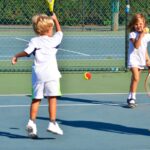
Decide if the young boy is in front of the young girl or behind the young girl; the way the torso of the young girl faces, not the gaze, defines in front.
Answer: in front

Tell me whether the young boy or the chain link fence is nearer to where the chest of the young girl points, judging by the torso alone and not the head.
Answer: the young boy

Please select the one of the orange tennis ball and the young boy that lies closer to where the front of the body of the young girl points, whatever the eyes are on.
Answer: the young boy

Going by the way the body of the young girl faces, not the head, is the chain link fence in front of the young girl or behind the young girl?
behind

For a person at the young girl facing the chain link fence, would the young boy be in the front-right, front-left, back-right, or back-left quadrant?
back-left

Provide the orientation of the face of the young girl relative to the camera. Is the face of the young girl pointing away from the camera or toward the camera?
toward the camera

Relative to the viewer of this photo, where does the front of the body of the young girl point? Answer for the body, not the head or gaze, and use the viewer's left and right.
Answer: facing the viewer
